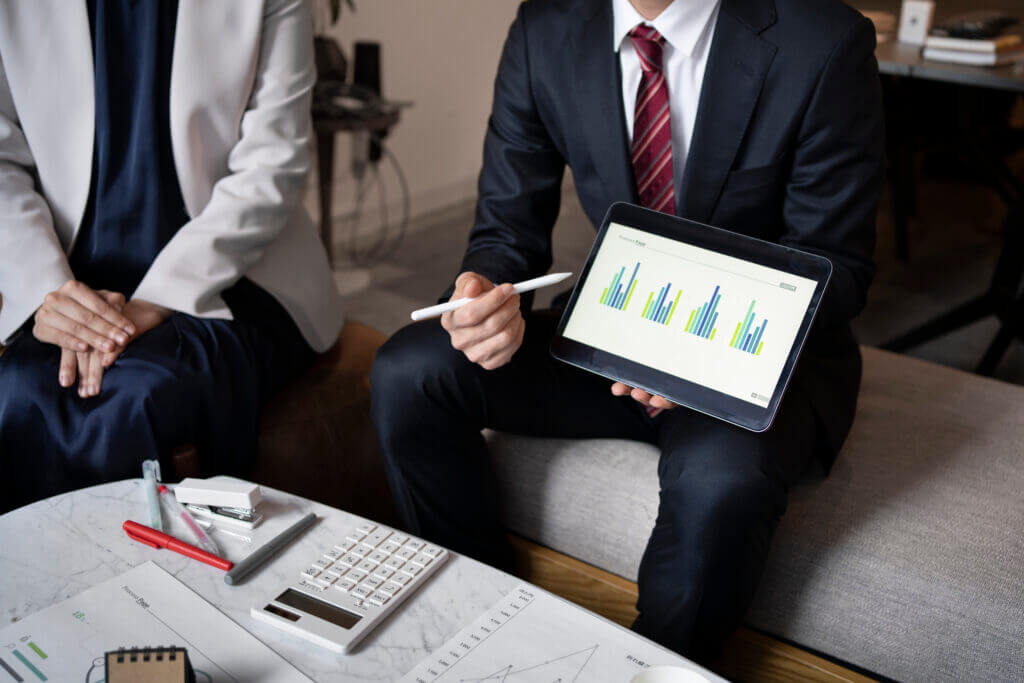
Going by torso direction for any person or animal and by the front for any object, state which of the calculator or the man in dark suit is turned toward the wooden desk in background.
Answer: the calculator

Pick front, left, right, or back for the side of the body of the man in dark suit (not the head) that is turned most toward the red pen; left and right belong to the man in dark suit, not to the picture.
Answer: front

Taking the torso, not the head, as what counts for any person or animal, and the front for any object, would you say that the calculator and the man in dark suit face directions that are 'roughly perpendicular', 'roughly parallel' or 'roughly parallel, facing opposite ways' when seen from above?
roughly parallel, facing opposite ways

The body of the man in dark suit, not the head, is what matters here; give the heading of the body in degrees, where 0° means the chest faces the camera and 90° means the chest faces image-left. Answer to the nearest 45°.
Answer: approximately 45°

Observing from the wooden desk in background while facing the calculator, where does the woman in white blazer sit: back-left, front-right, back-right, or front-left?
front-right

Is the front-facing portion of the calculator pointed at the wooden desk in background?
yes

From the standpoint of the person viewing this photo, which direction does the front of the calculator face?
facing away from the viewer and to the right of the viewer

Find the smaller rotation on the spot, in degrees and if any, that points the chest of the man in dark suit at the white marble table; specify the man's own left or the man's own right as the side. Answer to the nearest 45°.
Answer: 0° — they already face it
